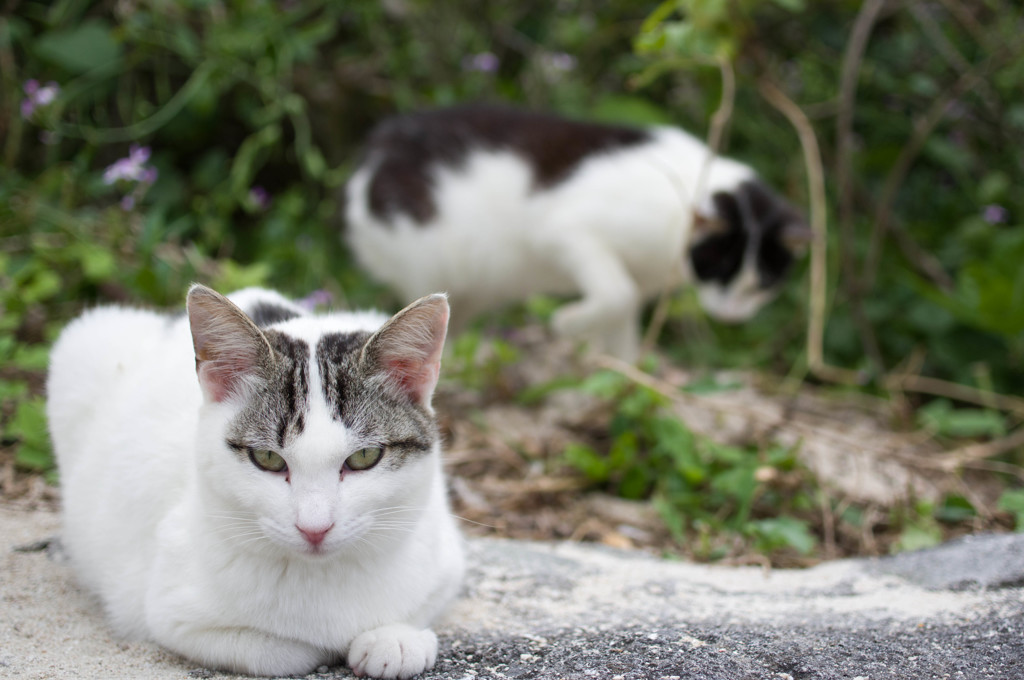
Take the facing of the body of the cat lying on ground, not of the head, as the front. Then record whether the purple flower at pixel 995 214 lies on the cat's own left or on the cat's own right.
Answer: on the cat's own left

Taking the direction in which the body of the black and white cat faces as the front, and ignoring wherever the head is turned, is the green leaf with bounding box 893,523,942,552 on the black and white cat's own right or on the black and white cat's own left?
on the black and white cat's own right

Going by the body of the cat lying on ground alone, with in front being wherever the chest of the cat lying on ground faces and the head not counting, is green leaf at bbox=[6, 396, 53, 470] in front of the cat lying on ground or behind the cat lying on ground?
behind

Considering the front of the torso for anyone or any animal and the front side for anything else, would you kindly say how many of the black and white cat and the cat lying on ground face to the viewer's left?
0

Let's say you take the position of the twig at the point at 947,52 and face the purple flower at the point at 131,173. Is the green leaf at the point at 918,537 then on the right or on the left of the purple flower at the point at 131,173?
left

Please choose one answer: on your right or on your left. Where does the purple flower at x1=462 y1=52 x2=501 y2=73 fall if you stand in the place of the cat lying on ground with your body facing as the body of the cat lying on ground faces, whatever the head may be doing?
on your left

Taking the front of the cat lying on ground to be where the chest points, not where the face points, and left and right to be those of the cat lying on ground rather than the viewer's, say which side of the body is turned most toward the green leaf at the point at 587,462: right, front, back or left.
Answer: left

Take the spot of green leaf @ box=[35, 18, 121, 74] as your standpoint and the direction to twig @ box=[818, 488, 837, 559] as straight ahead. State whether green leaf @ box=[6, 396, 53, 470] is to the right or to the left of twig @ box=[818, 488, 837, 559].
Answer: right

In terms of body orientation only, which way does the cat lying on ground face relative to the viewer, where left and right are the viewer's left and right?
facing the viewer and to the right of the viewer

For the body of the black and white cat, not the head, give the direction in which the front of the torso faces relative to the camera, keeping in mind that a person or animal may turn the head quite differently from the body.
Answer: to the viewer's right

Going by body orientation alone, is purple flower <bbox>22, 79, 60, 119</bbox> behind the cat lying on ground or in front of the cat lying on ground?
behind
